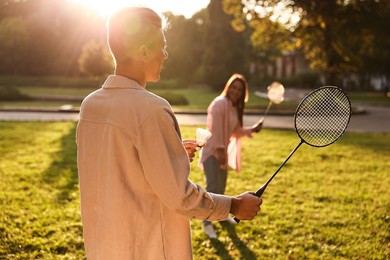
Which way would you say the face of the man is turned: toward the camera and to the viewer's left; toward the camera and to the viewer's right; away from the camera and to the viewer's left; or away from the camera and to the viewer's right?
away from the camera and to the viewer's right

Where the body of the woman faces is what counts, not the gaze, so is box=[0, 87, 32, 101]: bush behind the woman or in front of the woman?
behind

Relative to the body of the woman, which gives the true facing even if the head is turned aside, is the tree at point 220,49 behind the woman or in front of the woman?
behind

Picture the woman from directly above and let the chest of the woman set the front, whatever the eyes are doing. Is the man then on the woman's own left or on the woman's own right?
on the woman's own right

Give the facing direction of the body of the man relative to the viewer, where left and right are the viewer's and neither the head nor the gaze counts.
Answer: facing away from the viewer and to the right of the viewer

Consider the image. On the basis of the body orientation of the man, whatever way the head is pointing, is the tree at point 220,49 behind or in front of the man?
in front

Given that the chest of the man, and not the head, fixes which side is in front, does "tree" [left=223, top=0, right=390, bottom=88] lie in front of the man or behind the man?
in front
